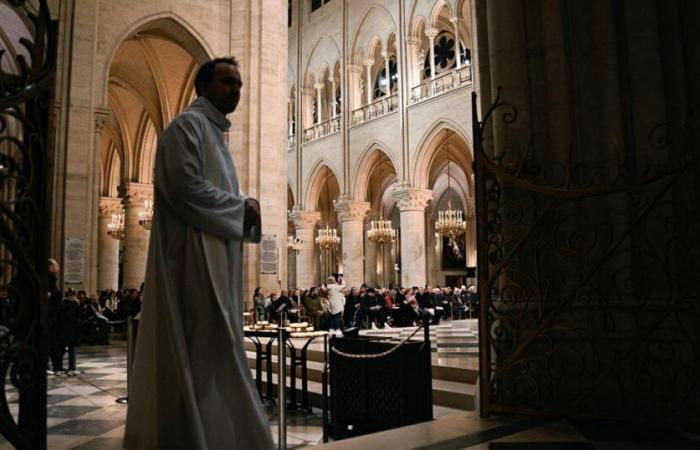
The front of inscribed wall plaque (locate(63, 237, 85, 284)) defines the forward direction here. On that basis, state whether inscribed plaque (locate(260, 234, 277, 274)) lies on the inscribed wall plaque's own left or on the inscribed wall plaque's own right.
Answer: on the inscribed wall plaque's own left

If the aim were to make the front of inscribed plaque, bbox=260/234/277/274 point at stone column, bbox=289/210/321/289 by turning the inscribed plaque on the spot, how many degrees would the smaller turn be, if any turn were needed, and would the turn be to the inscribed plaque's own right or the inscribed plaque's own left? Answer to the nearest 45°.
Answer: approximately 180°

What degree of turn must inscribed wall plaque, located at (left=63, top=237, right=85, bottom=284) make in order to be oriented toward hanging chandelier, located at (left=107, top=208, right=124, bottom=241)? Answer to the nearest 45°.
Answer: approximately 180°

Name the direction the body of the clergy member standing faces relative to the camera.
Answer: to the viewer's right

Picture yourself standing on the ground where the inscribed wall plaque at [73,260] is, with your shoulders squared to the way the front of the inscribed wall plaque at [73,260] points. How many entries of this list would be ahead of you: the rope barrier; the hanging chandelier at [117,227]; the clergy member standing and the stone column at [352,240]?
2

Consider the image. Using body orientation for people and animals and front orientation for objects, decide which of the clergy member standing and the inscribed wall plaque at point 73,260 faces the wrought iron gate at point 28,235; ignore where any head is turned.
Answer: the inscribed wall plaque

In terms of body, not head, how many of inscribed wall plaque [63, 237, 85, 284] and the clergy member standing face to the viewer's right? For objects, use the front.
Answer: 1

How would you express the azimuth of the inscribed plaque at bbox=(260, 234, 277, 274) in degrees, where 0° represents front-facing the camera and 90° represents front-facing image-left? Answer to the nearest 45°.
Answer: approximately 0°

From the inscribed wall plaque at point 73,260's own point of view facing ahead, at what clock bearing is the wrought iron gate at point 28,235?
The wrought iron gate is roughly at 12 o'clock from the inscribed wall plaque.

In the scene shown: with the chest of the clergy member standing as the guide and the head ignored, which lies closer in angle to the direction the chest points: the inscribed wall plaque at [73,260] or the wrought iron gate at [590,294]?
the wrought iron gate

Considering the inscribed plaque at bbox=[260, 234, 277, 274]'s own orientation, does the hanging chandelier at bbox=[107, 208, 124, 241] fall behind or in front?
behind

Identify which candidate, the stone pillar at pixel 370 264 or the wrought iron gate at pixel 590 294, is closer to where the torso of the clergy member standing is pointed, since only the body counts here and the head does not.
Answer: the wrought iron gate
